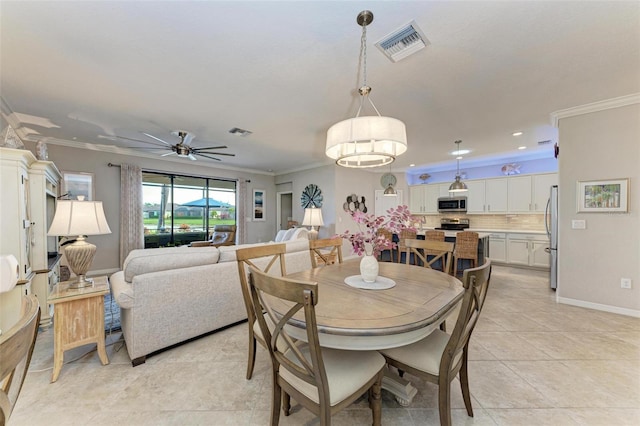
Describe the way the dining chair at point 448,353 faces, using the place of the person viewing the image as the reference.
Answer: facing away from the viewer and to the left of the viewer

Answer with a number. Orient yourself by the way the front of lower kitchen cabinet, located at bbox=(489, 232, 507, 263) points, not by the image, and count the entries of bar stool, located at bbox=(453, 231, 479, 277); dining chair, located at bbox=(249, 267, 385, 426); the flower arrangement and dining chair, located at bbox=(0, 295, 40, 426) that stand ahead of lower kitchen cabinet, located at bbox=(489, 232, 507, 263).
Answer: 4

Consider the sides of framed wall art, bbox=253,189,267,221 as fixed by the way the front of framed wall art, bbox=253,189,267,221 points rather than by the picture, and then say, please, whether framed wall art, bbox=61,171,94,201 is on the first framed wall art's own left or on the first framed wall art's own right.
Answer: on the first framed wall art's own right

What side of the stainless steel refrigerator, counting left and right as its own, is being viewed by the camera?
left

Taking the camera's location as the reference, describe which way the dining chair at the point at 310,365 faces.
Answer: facing away from the viewer and to the right of the viewer

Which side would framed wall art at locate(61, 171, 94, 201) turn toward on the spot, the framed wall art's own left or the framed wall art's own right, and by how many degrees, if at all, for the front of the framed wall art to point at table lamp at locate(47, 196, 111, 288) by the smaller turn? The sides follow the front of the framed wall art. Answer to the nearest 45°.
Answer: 0° — it already faces it

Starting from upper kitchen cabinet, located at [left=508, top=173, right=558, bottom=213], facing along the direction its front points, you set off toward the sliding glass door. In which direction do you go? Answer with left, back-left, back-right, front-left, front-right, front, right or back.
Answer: front-right

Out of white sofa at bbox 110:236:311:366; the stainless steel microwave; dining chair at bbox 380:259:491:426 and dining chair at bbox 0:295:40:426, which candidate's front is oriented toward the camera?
the stainless steel microwave

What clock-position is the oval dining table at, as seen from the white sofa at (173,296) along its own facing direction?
The oval dining table is roughly at 6 o'clock from the white sofa.

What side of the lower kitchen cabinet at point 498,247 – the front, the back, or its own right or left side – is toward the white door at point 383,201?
right

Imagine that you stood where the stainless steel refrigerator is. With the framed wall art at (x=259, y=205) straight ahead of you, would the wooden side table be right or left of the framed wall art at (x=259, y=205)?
left
